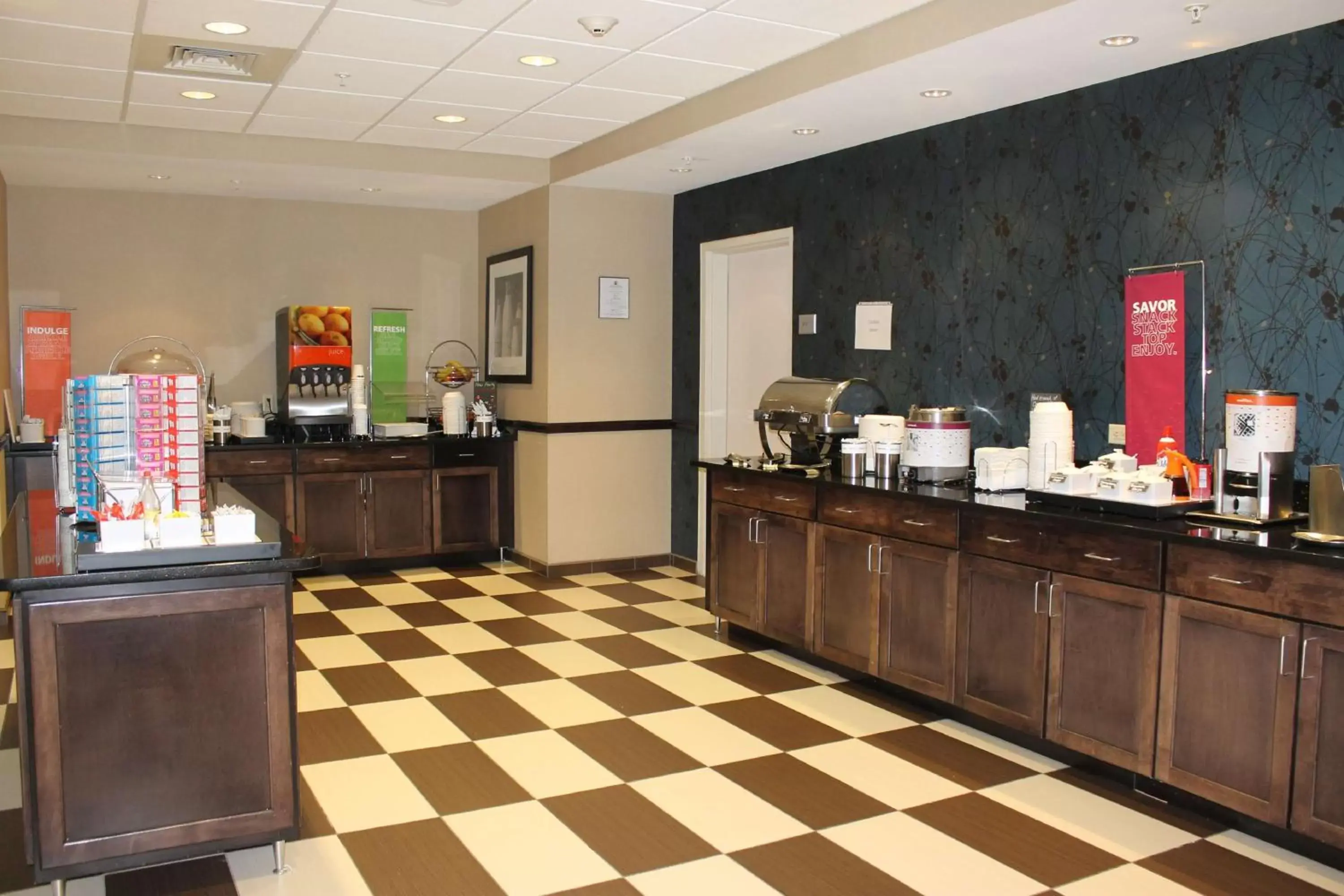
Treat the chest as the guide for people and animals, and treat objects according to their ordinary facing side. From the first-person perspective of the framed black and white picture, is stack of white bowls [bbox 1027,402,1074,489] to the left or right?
on its left

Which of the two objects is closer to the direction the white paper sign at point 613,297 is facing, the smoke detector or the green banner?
the smoke detector

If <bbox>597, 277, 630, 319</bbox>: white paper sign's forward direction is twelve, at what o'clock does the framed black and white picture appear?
The framed black and white picture is roughly at 4 o'clock from the white paper sign.

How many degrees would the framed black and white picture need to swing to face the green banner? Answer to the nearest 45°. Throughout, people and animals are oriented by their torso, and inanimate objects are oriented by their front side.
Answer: approximately 45° to its right

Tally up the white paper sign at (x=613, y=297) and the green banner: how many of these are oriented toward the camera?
2

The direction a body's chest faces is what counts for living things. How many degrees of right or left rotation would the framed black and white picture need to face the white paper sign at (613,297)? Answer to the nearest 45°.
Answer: approximately 90° to its left

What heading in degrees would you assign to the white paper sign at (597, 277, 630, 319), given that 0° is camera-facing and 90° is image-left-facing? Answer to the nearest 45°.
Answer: approximately 0°

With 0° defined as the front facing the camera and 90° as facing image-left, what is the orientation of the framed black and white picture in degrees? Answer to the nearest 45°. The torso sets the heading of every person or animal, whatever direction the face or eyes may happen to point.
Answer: approximately 45°
